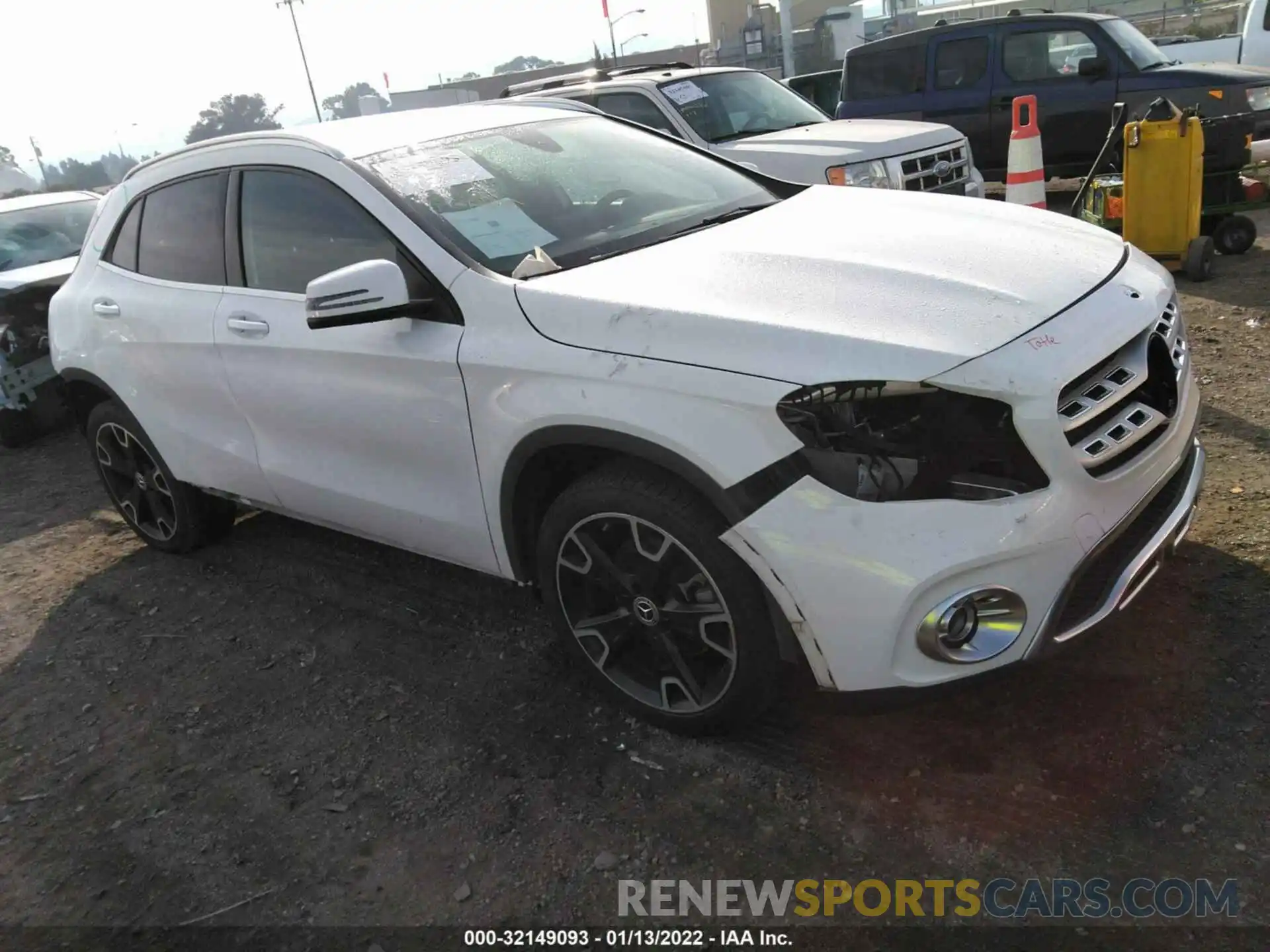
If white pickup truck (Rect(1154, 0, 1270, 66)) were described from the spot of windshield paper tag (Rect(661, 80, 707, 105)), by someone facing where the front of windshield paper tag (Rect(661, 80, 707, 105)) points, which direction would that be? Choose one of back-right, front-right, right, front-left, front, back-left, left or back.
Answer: left

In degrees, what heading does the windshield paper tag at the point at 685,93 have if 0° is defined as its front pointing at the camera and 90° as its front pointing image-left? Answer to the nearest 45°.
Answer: approximately 315°

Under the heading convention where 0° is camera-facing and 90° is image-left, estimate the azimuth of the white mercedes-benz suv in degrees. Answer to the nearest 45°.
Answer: approximately 315°

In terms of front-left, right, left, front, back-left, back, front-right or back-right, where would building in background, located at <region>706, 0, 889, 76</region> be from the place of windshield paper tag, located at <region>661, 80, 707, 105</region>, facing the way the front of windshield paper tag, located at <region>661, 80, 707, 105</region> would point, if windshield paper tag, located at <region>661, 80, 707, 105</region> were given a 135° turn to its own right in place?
right

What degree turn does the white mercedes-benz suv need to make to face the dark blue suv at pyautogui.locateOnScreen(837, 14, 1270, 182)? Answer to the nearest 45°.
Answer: approximately 90° to its left

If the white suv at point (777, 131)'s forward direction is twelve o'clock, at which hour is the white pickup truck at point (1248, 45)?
the white pickup truck at point (1248, 45) is roughly at 9 o'clock from the white suv at point (777, 131).

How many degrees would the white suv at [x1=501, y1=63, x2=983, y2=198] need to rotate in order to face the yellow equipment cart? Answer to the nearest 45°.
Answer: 0° — it already faces it

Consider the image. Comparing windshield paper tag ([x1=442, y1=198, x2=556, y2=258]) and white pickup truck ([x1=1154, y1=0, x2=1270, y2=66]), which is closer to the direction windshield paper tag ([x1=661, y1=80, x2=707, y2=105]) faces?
the windshield paper tag

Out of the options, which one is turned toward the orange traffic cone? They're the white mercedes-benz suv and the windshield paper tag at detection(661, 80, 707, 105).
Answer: the windshield paper tag

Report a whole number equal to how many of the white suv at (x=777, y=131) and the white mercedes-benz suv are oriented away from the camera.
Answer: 0

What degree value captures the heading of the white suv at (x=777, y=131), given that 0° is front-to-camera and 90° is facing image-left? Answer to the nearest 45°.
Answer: approximately 315°

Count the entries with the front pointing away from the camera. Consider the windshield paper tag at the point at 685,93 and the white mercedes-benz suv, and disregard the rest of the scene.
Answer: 0

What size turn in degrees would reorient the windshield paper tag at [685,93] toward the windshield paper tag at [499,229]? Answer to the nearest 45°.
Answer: approximately 45° to its right

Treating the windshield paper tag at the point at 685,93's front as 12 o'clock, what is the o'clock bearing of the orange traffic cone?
The orange traffic cone is roughly at 12 o'clock from the windshield paper tag.

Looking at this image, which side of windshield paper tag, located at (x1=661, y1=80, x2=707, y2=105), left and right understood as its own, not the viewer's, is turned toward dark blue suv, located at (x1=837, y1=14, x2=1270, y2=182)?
left
